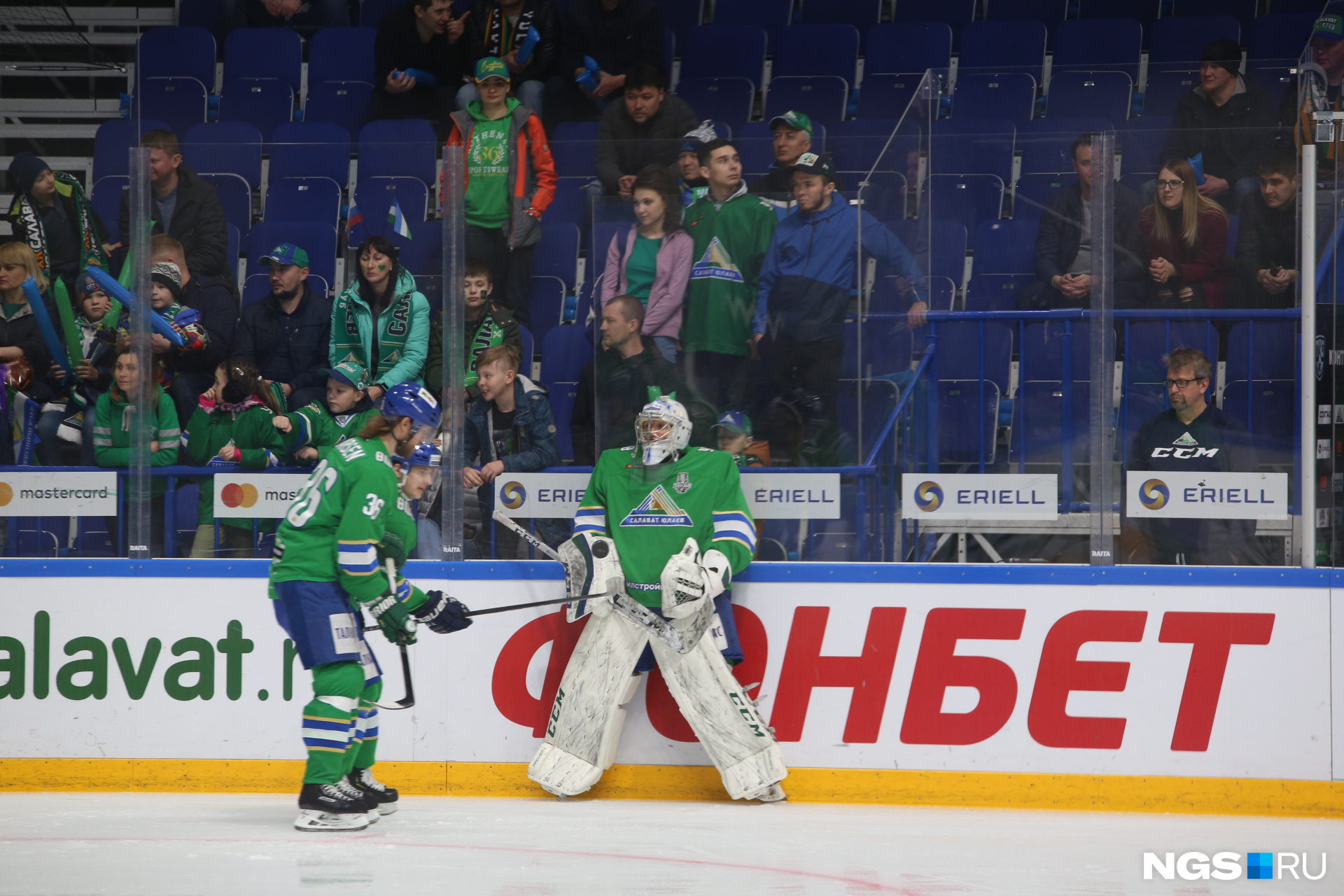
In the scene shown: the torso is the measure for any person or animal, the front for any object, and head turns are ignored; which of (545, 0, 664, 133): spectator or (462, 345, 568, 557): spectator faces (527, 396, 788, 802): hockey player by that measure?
(545, 0, 664, 133): spectator

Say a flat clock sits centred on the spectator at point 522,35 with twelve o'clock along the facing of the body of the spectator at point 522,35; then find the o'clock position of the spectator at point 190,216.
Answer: the spectator at point 190,216 is roughly at 1 o'clock from the spectator at point 522,35.

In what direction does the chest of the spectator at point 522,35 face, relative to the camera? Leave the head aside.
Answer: toward the camera

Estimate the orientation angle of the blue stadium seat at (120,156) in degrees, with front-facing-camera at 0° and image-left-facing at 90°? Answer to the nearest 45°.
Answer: approximately 0°

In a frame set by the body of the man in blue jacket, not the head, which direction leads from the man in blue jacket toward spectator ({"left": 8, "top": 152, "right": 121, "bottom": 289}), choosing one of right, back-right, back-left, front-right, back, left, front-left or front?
front-right

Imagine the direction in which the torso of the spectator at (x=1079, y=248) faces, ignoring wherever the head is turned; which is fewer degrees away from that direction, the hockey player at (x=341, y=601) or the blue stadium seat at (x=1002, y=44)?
the hockey player

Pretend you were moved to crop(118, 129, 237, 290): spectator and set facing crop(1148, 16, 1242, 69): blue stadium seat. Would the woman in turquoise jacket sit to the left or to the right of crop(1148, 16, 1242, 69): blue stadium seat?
right

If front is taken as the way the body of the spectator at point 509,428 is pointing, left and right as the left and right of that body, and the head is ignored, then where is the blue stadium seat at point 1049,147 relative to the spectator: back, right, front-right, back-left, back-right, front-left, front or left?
back-left

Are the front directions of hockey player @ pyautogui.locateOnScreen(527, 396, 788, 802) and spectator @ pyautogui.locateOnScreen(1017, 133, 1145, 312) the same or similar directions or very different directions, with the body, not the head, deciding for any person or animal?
same or similar directions

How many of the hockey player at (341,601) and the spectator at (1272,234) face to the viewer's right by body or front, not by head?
1

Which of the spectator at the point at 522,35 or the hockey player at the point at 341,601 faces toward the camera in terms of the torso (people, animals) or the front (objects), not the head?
the spectator

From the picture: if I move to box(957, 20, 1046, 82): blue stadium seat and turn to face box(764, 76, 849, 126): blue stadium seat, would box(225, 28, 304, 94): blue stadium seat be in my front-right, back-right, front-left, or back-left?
front-right

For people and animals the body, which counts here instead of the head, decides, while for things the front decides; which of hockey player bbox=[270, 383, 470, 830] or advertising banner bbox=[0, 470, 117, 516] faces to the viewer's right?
the hockey player

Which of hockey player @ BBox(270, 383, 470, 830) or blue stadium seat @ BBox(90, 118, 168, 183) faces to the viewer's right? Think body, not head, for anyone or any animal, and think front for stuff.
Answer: the hockey player

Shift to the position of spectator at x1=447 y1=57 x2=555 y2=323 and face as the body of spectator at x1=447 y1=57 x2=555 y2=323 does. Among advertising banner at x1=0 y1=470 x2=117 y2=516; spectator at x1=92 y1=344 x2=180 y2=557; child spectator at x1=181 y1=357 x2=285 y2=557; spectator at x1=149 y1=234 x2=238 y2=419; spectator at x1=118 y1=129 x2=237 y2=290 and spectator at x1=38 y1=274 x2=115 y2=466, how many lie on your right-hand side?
6

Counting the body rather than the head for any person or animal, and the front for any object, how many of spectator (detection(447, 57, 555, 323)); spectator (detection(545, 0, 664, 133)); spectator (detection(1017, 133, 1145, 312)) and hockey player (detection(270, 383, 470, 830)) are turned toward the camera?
3

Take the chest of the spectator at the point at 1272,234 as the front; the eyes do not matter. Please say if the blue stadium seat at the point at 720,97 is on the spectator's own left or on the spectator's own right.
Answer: on the spectator's own right

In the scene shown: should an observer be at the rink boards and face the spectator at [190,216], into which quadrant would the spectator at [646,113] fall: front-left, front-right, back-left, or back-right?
front-right

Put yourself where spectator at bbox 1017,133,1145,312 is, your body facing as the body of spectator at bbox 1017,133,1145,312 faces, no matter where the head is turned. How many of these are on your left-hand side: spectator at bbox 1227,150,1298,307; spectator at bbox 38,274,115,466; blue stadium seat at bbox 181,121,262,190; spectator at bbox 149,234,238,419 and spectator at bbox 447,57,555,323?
1

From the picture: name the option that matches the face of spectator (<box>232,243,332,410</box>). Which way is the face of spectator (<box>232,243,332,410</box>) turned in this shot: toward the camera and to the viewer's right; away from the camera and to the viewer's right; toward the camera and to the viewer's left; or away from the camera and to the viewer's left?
toward the camera and to the viewer's left
